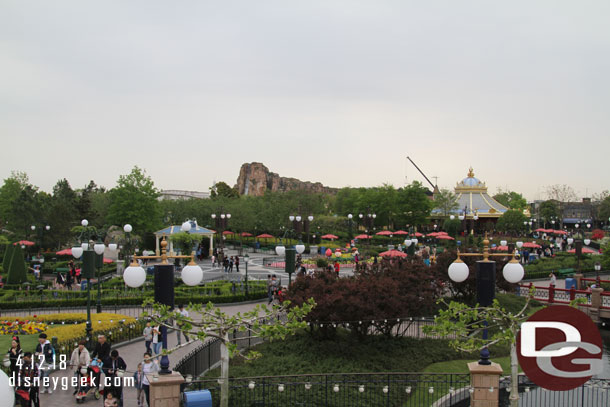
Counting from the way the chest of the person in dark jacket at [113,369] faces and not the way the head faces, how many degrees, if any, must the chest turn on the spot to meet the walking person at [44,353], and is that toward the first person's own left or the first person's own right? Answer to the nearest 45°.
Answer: approximately 135° to the first person's own right

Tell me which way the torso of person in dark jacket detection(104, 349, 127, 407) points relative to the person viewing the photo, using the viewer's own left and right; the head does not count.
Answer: facing the viewer

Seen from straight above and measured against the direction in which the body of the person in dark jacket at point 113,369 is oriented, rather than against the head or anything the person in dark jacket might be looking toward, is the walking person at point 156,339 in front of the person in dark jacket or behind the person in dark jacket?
behind

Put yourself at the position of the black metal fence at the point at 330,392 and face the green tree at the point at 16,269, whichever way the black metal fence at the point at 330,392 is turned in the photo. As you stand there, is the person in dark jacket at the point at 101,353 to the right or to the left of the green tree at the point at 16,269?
left

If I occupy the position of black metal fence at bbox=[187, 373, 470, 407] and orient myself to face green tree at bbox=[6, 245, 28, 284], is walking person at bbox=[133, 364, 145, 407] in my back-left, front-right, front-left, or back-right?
front-left

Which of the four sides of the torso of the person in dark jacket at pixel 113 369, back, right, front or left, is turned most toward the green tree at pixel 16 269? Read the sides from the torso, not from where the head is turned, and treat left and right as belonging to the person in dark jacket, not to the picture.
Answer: back

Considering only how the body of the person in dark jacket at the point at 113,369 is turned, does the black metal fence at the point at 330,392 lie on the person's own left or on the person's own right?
on the person's own left
